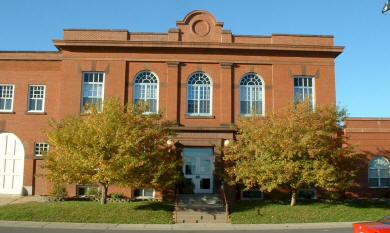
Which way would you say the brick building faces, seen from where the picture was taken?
facing the viewer

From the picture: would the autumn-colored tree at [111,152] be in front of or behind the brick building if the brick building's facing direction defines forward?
in front

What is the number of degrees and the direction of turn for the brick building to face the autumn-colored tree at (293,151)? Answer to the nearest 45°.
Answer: approximately 45° to its left

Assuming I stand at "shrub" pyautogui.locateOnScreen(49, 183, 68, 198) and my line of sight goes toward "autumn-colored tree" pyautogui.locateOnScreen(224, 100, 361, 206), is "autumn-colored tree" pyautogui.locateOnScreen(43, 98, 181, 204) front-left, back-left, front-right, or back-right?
front-right

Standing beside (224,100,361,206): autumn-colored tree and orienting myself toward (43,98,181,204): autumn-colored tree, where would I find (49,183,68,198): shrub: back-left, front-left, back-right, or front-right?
front-right
